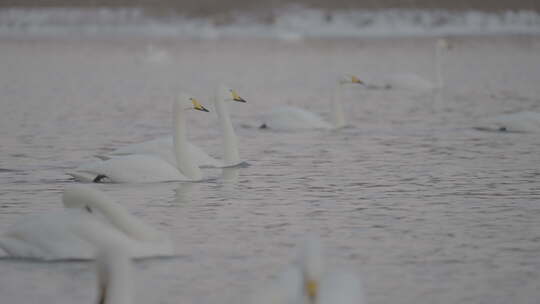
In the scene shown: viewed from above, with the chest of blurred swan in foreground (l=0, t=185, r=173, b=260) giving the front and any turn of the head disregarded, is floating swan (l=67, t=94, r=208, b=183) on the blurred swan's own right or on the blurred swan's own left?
on the blurred swan's own left

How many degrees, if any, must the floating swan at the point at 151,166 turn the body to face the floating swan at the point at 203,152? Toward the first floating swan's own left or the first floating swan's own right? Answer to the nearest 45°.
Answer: approximately 45° to the first floating swan's own left

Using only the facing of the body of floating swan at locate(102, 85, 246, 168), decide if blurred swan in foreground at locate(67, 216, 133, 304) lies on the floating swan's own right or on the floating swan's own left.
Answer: on the floating swan's own right

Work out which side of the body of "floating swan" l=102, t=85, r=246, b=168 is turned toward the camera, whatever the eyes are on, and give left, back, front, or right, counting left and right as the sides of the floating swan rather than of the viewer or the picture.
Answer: right

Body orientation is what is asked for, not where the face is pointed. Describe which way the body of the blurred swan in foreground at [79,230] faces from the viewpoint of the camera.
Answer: to the viewer's right

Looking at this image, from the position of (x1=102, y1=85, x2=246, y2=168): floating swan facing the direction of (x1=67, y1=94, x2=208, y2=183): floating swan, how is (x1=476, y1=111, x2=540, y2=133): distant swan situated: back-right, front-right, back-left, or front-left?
back-left

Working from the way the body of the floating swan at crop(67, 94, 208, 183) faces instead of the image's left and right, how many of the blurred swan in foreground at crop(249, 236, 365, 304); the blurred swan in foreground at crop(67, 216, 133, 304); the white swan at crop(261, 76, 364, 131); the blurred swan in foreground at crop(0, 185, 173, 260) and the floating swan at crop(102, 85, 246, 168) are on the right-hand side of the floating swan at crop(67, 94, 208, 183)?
3

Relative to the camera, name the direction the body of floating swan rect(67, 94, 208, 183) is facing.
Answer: to the viewer's right

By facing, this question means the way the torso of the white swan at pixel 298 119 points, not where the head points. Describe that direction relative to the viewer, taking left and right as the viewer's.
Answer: facing to the right of the viewer
